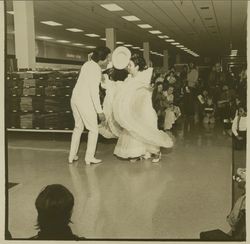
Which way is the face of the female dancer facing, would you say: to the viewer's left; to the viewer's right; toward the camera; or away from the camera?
to the viewer's left

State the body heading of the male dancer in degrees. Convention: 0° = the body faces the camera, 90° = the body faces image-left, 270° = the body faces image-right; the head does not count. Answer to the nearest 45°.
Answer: approximately 270°

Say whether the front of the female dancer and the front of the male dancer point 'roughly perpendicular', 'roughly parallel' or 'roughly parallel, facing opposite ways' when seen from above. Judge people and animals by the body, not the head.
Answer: roughly parallel, facing opposite ways

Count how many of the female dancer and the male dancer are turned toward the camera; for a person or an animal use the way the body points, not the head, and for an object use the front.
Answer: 0

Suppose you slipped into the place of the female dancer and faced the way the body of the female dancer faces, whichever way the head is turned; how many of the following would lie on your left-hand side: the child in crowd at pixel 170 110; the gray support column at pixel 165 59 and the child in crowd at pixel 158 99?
0

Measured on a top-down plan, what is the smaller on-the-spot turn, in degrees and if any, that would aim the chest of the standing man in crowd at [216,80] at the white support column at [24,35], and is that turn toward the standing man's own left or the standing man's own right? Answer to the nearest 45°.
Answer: approximately 45° to the standing man's own right

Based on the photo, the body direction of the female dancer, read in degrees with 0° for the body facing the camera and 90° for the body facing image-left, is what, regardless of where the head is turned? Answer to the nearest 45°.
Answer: approximately 90°

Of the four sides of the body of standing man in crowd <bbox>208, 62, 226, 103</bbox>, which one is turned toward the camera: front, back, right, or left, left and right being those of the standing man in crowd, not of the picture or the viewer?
front

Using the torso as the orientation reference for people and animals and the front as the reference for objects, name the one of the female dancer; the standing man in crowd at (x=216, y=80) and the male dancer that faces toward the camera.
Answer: the standing man in crowd

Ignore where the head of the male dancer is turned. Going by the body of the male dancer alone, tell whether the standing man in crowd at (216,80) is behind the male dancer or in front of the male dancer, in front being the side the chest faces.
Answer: in front

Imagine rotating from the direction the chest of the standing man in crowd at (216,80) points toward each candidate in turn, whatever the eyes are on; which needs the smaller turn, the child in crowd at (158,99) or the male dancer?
the male dancer

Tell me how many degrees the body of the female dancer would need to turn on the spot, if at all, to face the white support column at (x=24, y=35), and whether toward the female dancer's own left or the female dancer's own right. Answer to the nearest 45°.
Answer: approximately 45° to the female dancer's own right
